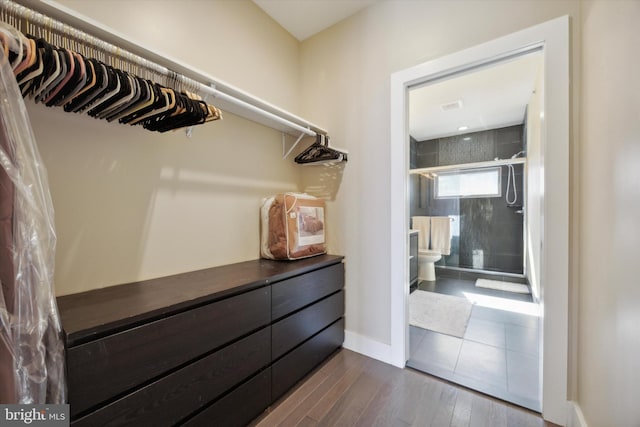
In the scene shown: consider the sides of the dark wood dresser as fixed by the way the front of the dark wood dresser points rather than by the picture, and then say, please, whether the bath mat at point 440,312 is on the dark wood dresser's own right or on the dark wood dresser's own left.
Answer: on the dark wood dresser's own left

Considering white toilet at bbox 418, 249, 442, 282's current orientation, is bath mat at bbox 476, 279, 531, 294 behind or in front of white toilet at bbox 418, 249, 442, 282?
in front

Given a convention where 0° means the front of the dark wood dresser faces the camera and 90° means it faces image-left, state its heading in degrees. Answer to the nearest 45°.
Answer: approximately 315°

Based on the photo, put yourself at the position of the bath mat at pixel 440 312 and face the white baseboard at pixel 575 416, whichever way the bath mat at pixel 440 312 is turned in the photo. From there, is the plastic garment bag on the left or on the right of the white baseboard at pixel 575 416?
right

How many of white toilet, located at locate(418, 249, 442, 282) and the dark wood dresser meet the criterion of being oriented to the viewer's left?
0

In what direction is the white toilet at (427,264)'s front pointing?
to the viewer's right

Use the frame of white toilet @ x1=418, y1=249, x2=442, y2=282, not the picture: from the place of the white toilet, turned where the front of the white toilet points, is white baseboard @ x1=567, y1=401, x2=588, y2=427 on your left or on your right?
on your right

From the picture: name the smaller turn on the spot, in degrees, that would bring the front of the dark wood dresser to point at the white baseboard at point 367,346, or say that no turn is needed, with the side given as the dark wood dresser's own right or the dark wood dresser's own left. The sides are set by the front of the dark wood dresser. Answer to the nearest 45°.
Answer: approximately 45° to the dark wood dresser's own left

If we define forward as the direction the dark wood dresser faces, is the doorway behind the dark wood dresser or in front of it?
in front

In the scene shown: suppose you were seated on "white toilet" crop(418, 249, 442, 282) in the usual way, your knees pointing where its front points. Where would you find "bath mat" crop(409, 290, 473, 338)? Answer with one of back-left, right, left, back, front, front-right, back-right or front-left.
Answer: right

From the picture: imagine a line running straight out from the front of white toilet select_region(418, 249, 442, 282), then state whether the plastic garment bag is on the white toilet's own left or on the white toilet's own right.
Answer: on the white toilet's own right

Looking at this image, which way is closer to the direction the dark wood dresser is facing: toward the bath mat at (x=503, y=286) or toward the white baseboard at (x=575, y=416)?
the white baseboard
